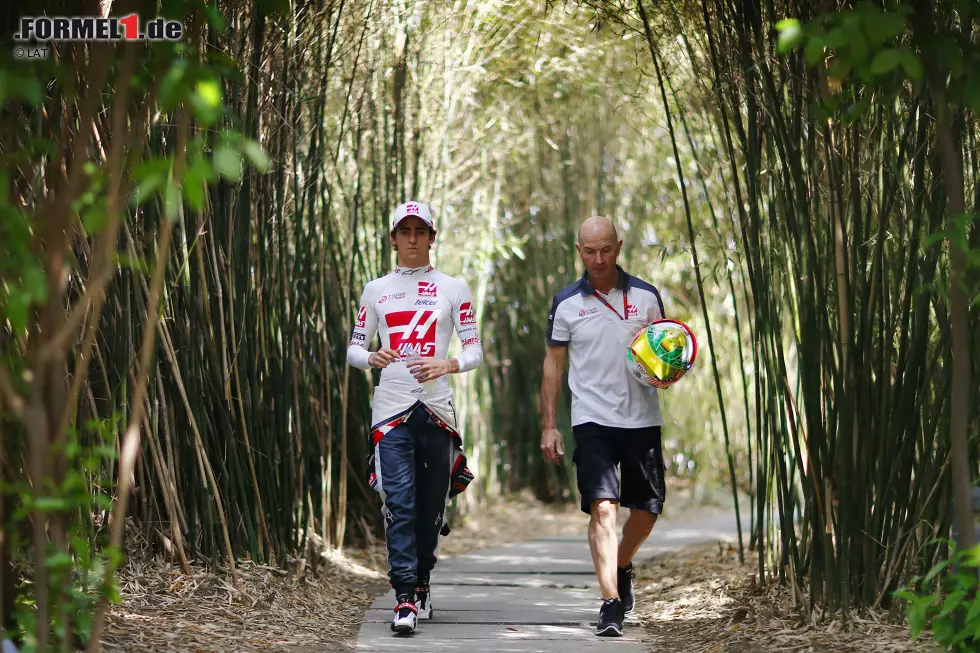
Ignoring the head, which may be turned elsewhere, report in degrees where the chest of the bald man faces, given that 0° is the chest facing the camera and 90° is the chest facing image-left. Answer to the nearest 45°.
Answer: approximately 0°

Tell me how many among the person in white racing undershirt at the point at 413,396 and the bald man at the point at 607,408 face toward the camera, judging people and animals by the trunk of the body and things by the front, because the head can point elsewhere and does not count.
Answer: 2
